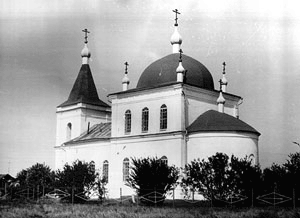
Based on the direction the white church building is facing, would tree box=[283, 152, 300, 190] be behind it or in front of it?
behind

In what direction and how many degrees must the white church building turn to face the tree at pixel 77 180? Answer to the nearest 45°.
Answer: approximately 90° to its left

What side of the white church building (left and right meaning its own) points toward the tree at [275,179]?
back

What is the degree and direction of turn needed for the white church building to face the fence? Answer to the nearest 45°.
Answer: approximately 135° to its left

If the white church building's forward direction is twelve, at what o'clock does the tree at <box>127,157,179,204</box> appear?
The tree is roughly at 8 o'clock from the white church building.

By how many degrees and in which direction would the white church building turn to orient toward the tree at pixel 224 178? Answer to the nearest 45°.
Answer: approximately 135° to its left

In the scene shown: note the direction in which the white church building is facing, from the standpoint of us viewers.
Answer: facing away from the viewer and to the left of the viewer
